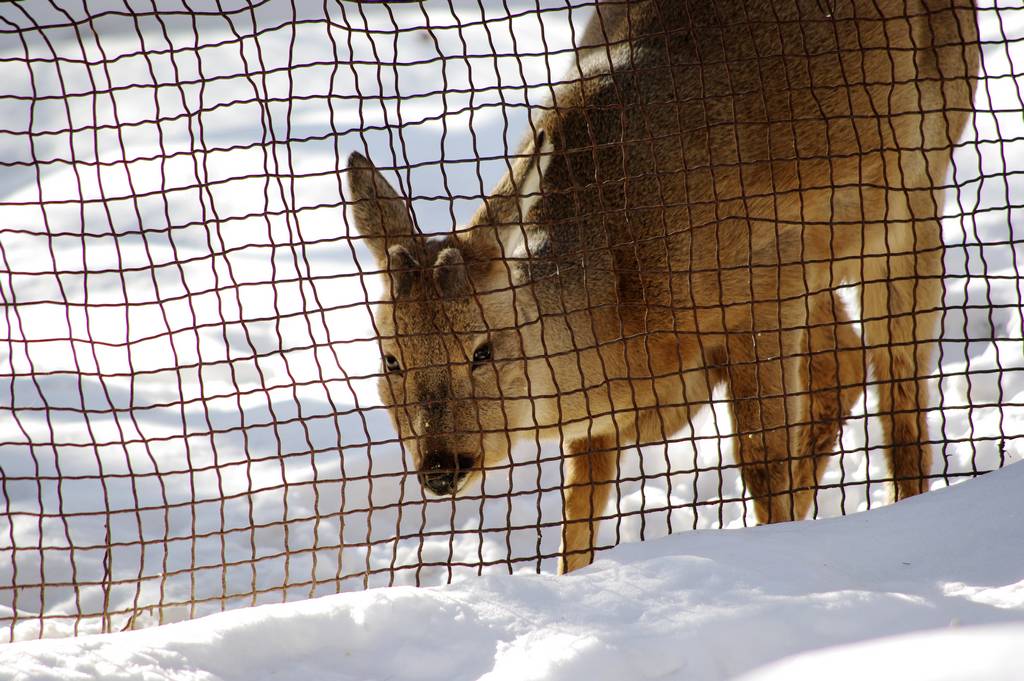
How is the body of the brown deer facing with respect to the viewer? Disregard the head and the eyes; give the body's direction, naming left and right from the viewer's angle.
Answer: facing the viewer and to the left of the viewer
